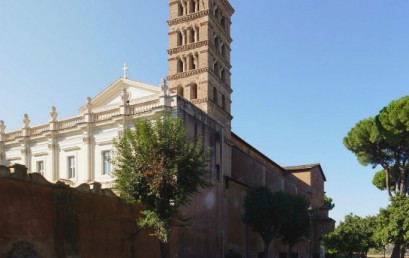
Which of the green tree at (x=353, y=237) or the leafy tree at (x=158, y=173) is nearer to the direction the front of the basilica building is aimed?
the leafy tree

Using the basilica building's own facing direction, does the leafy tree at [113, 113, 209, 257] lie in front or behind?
in front
